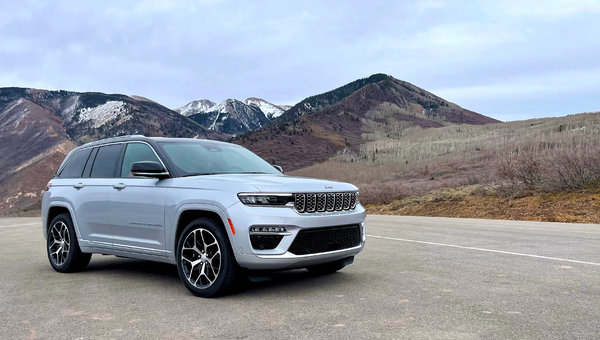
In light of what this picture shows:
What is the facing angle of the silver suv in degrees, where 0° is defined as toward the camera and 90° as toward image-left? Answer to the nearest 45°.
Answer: approximately 315°
